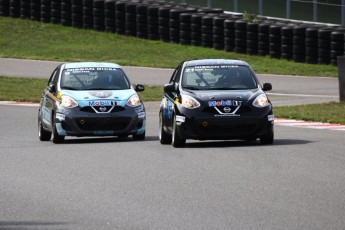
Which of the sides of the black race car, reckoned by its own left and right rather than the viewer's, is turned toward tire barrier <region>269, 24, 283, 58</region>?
back

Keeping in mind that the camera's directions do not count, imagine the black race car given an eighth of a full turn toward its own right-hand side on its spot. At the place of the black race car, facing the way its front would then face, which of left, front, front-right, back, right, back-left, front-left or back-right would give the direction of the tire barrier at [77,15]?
back-right

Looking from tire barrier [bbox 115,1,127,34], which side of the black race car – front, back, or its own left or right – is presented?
back

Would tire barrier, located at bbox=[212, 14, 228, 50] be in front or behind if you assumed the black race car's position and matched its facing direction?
behind

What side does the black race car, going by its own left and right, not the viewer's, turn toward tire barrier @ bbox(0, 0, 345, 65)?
back

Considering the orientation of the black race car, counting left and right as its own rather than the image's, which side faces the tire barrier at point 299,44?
back

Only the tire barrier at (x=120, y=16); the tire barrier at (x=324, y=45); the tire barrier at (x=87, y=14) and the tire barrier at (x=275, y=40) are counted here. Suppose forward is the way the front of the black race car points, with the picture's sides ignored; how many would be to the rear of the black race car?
4

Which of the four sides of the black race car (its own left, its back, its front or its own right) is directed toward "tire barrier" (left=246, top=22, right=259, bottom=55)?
back

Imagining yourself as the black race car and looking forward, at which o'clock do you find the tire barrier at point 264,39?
The tire barrier is roughly at 6 o'clock from the black race car.

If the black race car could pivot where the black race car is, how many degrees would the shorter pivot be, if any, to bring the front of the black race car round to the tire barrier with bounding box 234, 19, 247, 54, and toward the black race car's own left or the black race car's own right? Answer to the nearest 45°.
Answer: approximately 180°

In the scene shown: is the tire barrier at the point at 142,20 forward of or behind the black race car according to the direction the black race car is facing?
behind

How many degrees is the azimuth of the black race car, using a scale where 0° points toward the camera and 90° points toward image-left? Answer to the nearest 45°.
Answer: approximately 0°

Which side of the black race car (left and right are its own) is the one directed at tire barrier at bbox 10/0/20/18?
back

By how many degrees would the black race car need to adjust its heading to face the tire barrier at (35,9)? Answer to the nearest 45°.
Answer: approximately 180°
